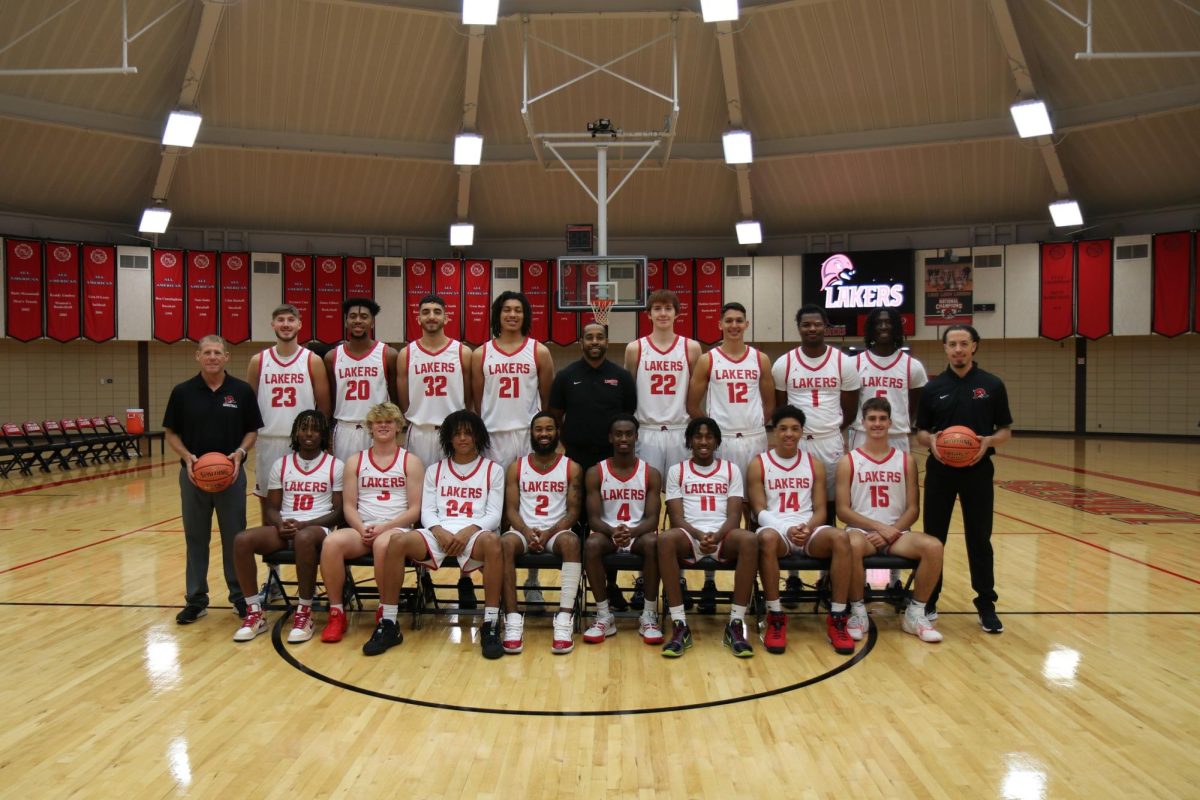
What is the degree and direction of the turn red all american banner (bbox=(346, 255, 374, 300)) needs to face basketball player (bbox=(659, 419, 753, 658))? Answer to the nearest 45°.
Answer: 0° — it already faces them

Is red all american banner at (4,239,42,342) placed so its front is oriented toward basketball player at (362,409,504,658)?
yes

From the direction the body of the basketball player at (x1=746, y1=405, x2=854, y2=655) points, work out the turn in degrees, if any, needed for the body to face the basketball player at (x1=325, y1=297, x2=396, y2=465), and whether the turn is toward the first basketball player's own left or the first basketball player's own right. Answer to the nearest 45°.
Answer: approximately 90° to the first basketball player's own right

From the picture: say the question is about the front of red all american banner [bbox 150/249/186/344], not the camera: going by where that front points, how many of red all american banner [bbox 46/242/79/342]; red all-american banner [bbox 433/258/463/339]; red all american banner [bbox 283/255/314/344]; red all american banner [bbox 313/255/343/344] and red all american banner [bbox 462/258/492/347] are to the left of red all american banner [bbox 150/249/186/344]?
4

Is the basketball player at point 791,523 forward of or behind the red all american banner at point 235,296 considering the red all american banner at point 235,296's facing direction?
forward

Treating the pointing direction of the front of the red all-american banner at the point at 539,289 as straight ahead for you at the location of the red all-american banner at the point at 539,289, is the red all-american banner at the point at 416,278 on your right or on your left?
on your right

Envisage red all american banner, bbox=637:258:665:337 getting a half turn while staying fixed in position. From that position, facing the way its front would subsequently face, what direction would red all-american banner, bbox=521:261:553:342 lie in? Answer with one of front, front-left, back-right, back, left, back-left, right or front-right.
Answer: left

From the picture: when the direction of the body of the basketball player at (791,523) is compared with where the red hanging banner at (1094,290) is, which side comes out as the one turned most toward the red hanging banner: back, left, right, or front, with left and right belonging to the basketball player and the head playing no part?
back
